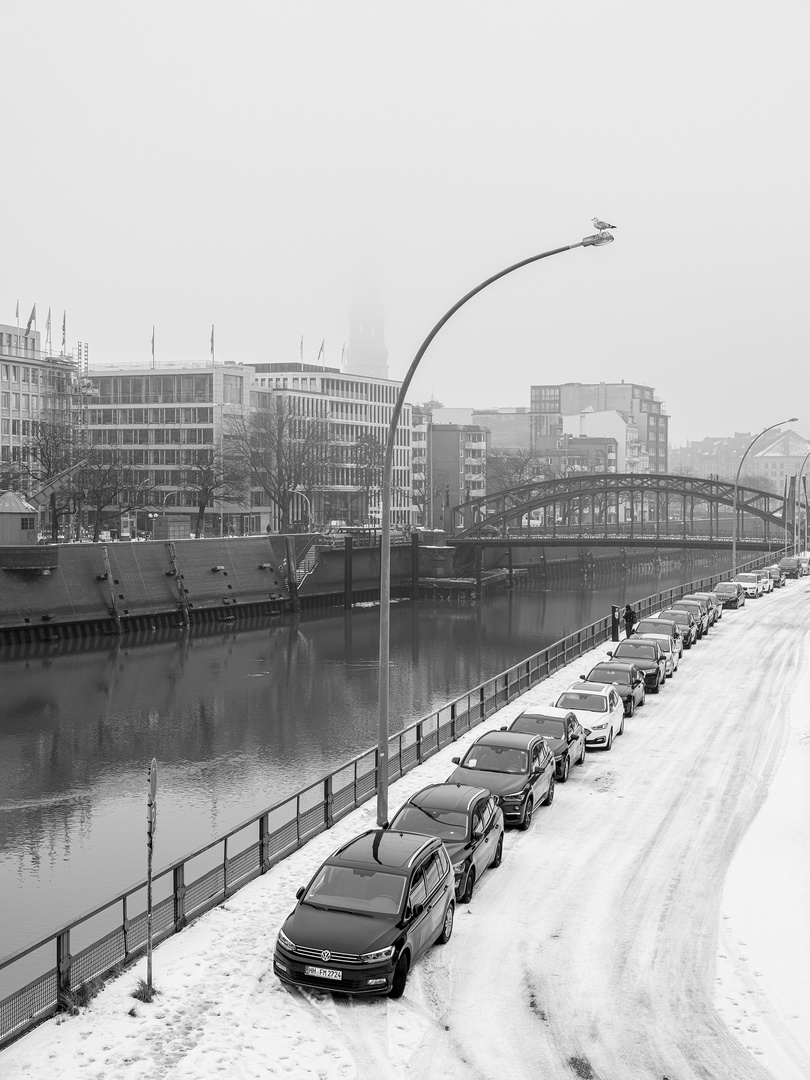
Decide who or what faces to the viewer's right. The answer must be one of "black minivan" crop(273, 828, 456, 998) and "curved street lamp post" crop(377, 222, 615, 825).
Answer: the curved street lamp post

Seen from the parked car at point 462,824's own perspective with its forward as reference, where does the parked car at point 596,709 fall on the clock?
the parked car at point 596,709 is roughly at 5 o'clock from the parked car at point 462,824.

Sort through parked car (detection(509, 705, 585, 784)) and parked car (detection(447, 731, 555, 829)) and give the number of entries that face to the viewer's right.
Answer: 0

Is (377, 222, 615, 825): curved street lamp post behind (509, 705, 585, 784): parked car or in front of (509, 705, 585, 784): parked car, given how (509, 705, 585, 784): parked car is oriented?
in front

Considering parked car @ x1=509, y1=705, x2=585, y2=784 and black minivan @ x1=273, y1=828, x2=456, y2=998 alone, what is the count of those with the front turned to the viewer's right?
0

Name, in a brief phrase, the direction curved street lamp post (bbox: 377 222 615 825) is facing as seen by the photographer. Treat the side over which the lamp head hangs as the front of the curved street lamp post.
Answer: facing to the right of the viewer

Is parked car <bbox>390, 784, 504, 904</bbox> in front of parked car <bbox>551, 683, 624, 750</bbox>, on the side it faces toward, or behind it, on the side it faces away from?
in front

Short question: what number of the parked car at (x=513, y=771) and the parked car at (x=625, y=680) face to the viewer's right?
0

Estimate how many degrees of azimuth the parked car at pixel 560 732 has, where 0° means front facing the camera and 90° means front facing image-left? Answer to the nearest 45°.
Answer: approximately 45°

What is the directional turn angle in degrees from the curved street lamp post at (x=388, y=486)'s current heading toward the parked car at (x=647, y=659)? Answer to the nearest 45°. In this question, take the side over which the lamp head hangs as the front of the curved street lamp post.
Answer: approximately 90° to its left

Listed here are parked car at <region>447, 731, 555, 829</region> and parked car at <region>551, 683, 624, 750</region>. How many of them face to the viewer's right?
0

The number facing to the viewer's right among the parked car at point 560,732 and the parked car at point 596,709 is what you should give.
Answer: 0
